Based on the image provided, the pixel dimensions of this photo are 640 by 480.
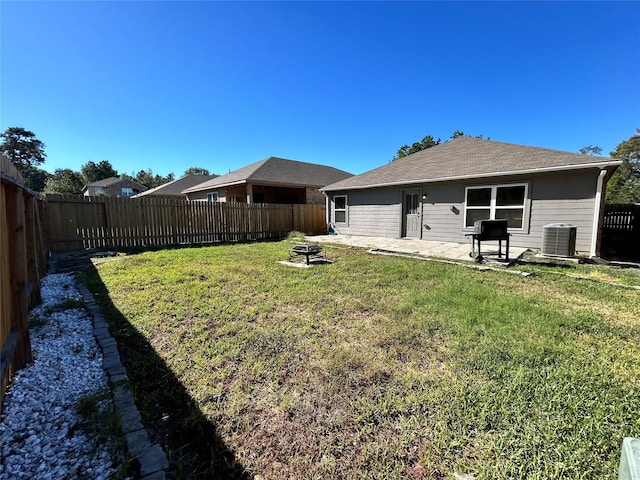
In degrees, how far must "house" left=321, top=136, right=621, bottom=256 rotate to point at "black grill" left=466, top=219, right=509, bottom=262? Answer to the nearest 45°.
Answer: approximately 135° to its right

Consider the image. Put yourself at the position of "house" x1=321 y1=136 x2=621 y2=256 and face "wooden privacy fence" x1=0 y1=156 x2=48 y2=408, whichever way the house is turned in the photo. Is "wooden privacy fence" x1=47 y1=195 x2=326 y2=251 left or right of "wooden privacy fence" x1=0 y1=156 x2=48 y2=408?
right

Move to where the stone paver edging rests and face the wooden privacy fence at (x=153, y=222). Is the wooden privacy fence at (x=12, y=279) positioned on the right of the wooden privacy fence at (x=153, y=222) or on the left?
left

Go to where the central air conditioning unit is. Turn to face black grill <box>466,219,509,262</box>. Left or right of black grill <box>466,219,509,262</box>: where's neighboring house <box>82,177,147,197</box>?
right

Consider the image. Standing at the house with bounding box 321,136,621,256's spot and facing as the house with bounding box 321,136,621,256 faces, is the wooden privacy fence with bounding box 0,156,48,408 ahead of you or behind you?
behind

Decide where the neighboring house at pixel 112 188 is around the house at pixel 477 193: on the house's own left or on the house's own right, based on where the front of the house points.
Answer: on the house's own left
